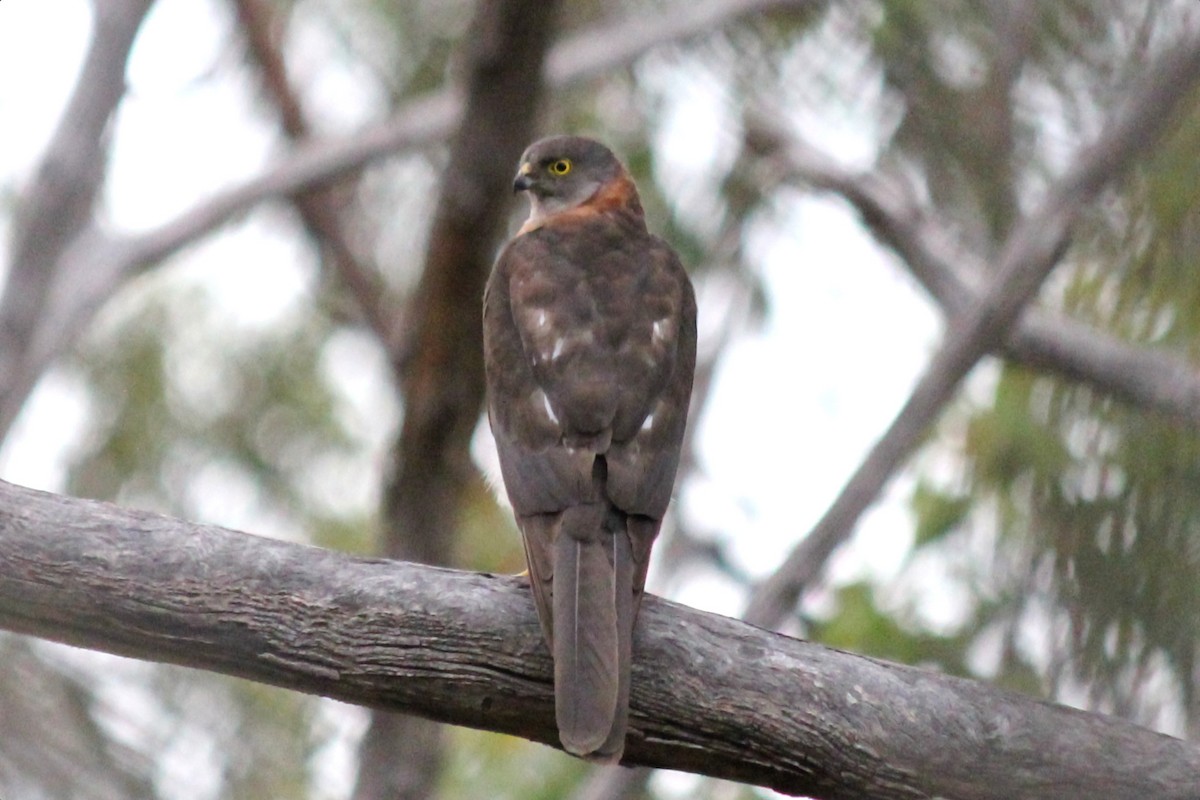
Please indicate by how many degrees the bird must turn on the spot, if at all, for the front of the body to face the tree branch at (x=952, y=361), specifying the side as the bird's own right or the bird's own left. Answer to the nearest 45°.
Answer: approximately 45° to the bird's own right

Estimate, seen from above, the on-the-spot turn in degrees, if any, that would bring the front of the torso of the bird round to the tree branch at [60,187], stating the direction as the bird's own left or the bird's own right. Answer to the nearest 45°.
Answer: approximately 45° to the bird's own left

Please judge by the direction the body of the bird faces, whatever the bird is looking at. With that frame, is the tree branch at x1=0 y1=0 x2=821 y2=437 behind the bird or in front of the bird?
in front

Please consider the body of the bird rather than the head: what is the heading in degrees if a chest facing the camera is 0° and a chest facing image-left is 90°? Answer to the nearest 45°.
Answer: approximately 180°
